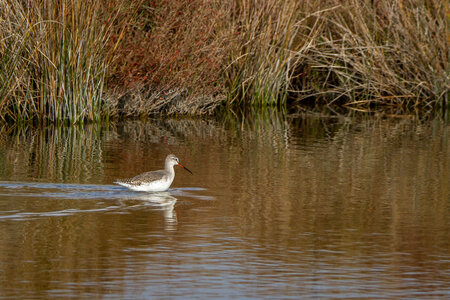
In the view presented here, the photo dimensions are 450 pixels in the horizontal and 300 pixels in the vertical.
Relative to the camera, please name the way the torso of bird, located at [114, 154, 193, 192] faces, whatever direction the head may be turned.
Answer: to the viewer's right
